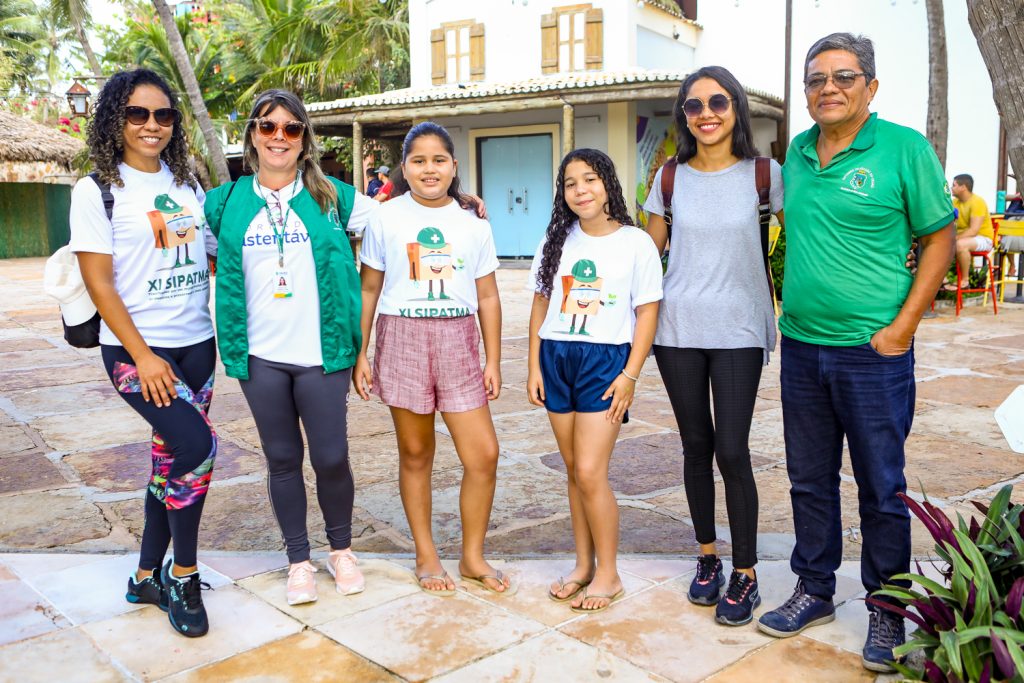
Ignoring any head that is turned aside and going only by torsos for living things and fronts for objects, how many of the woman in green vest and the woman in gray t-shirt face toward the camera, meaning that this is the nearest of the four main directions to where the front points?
2

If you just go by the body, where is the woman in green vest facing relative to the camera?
toward the camera

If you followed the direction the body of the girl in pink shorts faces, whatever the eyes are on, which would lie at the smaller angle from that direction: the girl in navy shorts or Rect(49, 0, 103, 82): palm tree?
the girl in navy shorts

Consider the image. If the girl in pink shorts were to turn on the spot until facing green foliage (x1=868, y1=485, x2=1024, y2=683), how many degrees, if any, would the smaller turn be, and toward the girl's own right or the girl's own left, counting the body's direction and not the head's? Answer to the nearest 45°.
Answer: approximately 45° to the girl's own left

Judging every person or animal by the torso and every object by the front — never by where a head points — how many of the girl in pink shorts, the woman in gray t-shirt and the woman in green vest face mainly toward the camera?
3

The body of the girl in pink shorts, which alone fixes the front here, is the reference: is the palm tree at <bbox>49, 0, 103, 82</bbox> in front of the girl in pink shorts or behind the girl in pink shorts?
behind

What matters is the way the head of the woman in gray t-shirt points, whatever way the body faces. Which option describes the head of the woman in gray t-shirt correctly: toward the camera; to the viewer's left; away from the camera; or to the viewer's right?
toward the camera

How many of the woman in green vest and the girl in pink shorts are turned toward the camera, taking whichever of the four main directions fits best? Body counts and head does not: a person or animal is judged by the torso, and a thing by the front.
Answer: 2

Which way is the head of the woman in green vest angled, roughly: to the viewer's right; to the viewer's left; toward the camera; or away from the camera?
toward the camera

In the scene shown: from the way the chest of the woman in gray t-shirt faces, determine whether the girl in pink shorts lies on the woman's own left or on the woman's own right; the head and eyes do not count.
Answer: on the woman's own right

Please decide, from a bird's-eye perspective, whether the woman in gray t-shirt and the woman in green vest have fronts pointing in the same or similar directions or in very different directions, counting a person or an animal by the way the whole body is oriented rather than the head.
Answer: same or similar directions

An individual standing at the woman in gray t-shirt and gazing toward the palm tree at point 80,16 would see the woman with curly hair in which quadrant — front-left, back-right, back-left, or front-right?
front-left

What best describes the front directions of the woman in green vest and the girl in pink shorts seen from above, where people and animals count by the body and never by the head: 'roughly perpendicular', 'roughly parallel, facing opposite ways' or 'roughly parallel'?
roughly parallel

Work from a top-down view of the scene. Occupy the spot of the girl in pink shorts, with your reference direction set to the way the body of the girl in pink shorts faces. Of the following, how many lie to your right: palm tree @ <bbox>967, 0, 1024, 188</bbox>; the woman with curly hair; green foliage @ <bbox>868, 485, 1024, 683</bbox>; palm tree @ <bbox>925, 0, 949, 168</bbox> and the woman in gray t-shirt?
1

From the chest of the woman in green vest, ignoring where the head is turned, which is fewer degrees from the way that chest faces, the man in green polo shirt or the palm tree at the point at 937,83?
the man in green polo shirt

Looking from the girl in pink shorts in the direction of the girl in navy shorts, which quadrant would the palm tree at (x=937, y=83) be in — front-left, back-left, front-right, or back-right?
front-left
